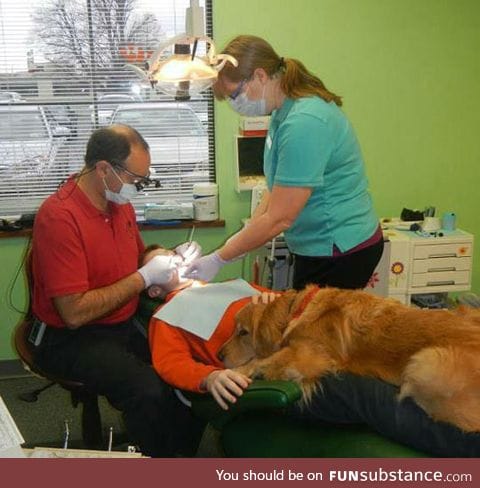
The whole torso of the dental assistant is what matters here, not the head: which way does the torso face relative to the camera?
to the viewer's left

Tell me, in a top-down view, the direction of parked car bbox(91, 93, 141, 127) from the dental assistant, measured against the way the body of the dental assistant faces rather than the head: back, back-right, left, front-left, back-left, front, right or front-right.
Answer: front-right

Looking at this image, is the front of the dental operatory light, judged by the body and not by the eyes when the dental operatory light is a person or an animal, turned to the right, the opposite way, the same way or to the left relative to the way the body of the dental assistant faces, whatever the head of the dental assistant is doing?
to the left

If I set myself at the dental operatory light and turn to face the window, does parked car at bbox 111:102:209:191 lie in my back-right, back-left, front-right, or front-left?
front-right

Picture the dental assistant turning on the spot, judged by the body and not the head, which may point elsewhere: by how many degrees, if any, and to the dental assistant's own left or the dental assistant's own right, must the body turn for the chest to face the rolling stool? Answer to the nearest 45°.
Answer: approximately 45° to the dental assistant's own left

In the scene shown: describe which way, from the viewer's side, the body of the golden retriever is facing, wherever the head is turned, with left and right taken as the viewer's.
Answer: facing to the left of the viewer

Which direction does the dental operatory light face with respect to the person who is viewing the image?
facing the viewer

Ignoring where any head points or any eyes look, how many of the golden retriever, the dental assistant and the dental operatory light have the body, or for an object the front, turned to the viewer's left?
2

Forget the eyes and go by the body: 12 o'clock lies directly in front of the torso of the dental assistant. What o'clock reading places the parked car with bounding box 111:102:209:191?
The parked car is roughly at 2 o'clock from the dental assistant.

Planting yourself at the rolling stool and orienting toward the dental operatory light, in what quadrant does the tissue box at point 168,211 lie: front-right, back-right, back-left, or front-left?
front-left

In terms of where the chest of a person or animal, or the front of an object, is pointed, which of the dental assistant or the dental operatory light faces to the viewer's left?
the dental assistant

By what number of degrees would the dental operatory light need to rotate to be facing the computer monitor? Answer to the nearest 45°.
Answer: approximately 180°

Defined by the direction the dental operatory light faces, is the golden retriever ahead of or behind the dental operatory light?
ahead

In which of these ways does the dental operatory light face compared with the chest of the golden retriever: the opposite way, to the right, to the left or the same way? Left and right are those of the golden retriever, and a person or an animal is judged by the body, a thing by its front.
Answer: to the left

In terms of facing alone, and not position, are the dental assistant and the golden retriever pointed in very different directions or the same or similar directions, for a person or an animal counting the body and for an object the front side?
same or similar directions

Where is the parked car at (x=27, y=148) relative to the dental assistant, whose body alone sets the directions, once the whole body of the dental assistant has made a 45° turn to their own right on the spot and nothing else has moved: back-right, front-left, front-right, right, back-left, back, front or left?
front
